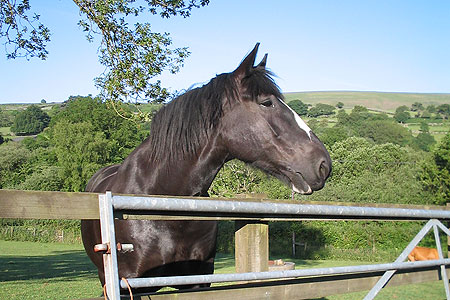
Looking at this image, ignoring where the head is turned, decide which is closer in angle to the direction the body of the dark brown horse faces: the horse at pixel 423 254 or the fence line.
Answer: the fence line

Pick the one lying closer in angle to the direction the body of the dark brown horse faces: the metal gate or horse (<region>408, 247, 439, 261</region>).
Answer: the metal gate

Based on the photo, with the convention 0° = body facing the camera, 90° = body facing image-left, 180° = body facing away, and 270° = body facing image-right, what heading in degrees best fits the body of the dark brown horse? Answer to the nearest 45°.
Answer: approximately 315°

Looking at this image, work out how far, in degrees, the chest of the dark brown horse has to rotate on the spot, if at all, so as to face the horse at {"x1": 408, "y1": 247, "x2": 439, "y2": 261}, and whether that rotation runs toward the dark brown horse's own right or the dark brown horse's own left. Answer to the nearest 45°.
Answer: approximately 90° to the dark brown horse's own left
